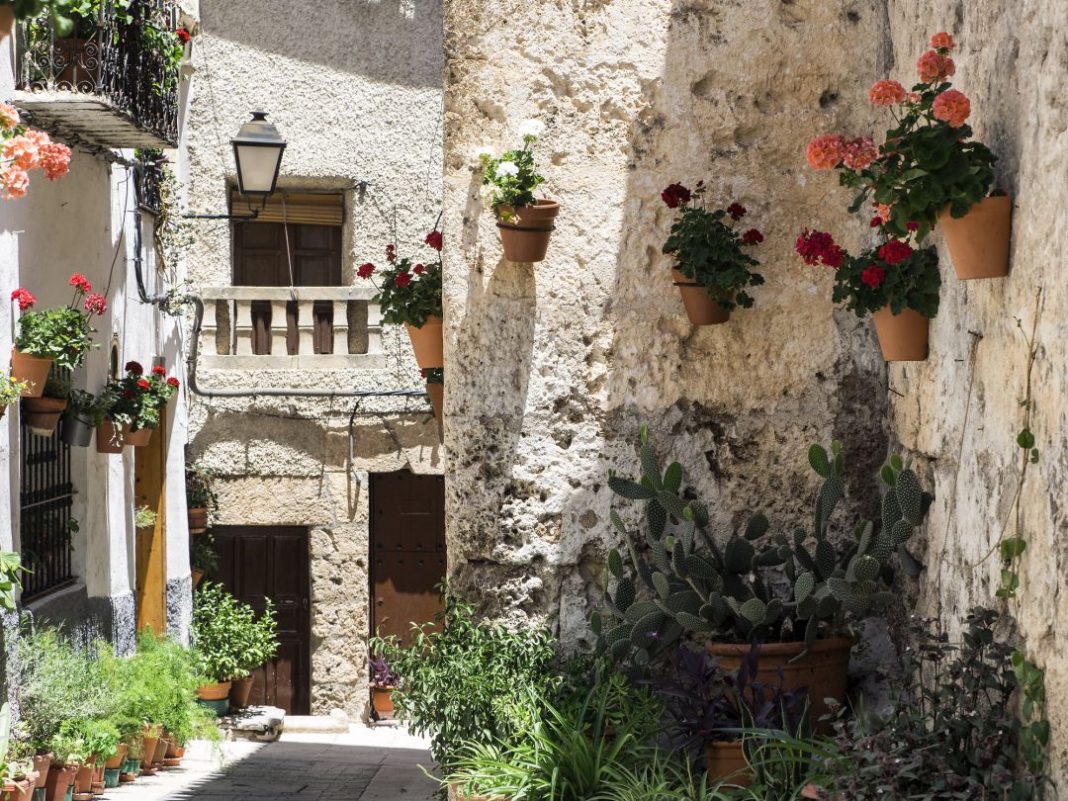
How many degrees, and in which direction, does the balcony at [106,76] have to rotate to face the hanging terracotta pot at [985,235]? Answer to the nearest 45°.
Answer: approximately 45° to its right

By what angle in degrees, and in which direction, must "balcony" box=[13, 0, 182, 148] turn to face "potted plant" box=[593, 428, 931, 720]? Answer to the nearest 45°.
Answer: approximately 45° to its right

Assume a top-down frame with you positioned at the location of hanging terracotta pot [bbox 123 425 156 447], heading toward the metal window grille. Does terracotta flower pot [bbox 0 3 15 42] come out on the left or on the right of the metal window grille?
left

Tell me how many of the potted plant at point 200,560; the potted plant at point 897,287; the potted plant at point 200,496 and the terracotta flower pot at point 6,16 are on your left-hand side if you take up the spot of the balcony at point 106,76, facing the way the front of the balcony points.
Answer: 2

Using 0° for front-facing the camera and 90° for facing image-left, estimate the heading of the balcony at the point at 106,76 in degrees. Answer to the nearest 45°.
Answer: approximately 270°

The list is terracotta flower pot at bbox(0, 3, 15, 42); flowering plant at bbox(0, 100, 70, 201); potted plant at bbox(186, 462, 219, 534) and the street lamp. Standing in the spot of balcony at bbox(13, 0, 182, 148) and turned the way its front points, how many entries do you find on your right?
2

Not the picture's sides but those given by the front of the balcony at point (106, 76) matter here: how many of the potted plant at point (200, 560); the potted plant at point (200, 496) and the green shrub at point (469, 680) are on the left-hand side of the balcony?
2

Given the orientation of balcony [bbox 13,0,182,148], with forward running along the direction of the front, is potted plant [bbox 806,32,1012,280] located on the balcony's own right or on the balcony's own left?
on the balcony's own right

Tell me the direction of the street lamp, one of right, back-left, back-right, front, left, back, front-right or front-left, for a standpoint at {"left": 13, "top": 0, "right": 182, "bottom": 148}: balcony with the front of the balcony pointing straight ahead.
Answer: front-left

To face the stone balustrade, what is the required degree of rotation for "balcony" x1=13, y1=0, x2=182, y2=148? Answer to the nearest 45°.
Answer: approximately 90° to its left
